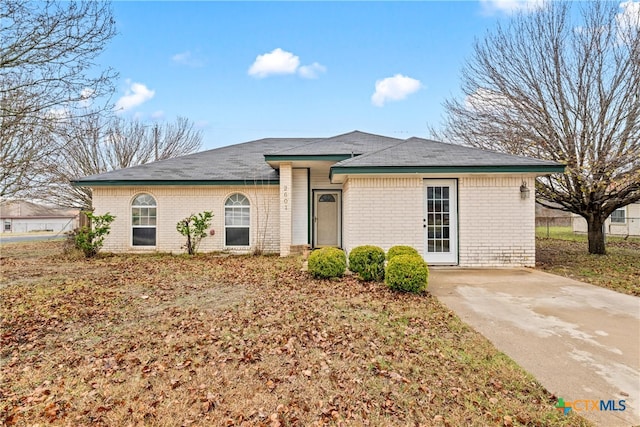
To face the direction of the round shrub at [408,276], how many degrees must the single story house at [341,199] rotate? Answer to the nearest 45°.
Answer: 0° — it already faces it

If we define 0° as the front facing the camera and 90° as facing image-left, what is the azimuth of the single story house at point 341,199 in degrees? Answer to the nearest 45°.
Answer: approximately 0°

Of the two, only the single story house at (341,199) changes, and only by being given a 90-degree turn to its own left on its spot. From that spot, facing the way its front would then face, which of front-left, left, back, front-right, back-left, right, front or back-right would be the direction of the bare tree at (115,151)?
back-left

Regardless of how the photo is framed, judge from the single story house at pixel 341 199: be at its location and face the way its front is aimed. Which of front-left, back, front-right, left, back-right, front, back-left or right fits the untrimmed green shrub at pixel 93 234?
right

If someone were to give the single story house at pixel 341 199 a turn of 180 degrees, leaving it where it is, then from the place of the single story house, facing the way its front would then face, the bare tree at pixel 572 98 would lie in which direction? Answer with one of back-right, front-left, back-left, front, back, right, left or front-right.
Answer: right

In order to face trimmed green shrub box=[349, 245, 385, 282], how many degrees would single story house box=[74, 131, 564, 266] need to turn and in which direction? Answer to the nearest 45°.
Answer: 0° — it already faces it

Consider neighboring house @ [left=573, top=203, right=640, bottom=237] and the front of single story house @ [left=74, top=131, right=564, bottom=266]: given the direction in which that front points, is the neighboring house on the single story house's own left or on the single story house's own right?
on the single story house's own left
